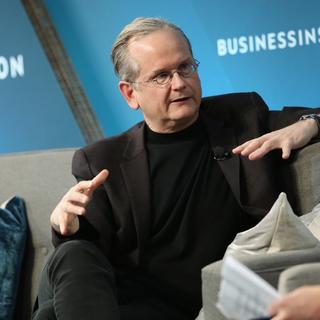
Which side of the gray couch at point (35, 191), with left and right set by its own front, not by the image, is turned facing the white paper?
front

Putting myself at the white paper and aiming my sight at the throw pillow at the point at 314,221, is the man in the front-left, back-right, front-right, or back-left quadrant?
front-left

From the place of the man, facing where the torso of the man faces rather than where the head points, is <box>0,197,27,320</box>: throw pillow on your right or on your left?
on your right

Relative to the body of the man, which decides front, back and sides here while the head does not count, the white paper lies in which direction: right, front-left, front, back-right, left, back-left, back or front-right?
front

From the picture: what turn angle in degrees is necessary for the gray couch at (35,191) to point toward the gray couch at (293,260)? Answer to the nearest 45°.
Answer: approximately 45° to its left

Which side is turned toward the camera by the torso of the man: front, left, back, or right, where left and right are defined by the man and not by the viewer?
front

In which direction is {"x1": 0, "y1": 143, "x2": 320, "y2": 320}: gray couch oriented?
toward the camera

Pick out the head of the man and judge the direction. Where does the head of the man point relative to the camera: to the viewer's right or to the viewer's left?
to the viewer's right
